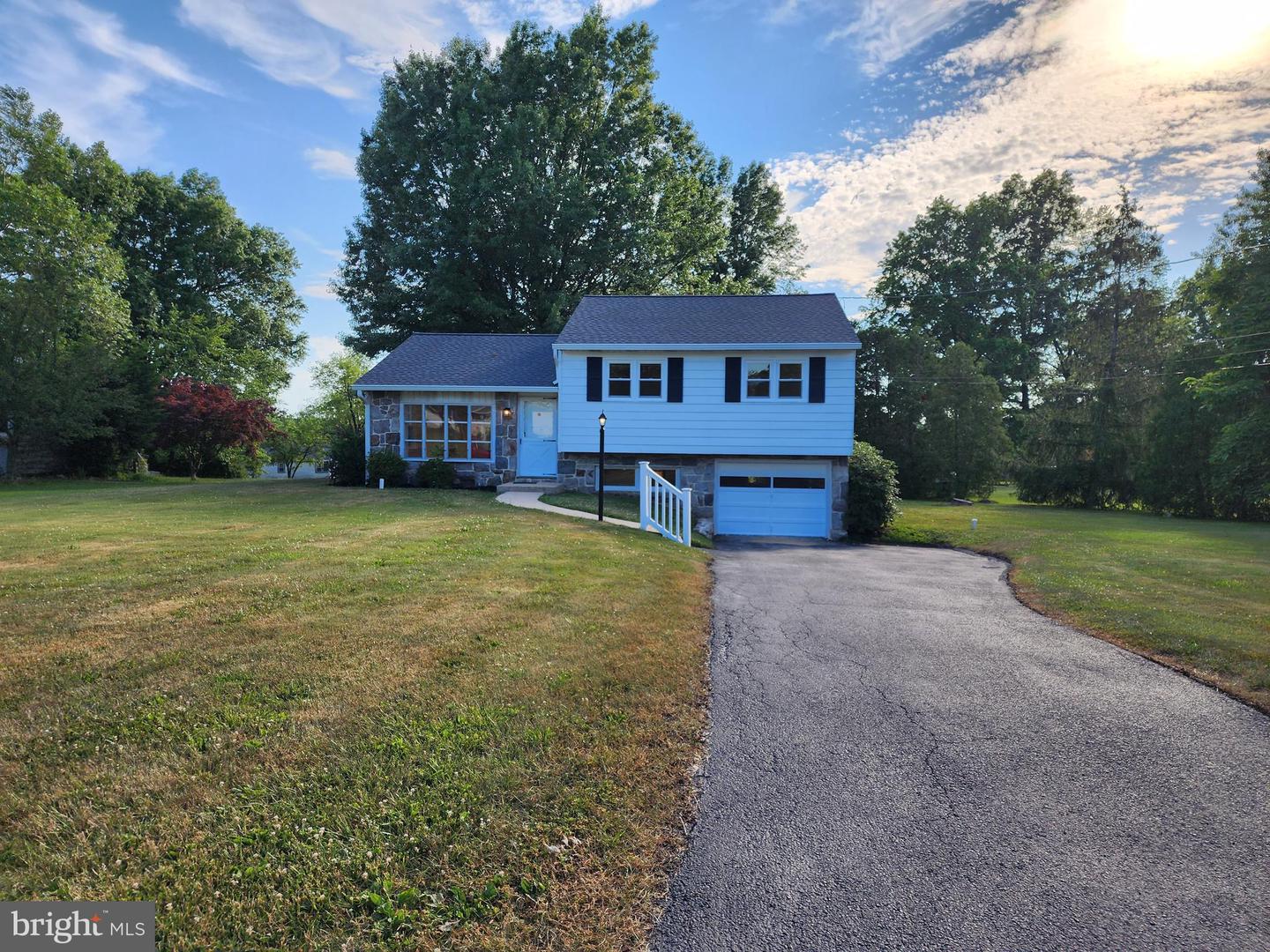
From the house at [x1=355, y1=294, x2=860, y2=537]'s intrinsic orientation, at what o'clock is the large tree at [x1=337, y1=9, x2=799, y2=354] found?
The large tree is roughly at 5 o'clock from the house.

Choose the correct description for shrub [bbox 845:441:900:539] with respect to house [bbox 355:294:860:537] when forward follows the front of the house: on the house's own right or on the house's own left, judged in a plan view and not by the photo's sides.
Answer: on the house's own left

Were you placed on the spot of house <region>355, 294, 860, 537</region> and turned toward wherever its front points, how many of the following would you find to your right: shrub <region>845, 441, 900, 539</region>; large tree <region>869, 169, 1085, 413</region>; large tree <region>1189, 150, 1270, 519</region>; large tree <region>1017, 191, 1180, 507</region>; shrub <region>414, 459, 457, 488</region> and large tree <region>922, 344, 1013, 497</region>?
1

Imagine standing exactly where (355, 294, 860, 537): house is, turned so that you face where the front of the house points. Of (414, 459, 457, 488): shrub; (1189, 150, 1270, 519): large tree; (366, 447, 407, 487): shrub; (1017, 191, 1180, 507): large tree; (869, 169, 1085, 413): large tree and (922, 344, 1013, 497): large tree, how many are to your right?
2

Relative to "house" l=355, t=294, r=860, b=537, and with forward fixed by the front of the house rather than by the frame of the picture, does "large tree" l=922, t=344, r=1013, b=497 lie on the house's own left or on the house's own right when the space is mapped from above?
on the house's own left

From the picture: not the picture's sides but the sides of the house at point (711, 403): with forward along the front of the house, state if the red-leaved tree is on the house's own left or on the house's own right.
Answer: on the house's own right

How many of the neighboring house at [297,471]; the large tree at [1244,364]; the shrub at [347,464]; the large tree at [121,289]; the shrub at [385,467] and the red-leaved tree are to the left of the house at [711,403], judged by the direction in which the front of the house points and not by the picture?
1

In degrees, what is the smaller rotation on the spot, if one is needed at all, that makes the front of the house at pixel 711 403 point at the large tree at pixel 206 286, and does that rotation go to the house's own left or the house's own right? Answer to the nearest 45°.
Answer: approximately 135° to the house's own right

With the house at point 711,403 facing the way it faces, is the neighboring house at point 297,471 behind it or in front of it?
behind

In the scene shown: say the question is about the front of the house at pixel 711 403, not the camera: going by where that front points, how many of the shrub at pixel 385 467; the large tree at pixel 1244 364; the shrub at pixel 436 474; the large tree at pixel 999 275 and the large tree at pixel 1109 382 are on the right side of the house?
2

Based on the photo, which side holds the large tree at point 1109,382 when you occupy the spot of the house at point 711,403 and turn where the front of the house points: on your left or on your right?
on your left

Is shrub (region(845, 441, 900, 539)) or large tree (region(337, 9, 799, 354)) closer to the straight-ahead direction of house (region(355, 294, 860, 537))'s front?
the shrub

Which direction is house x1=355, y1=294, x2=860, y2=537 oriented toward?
toward the camera
